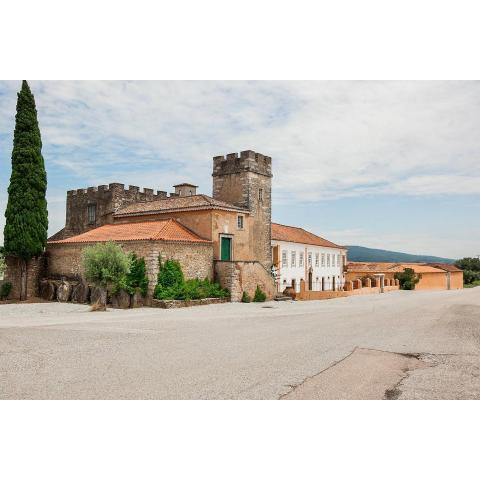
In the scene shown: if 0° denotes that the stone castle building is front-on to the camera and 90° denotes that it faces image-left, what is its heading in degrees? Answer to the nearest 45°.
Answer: approximately 315°

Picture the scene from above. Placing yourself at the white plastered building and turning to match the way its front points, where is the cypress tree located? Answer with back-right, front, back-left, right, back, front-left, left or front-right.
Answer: right

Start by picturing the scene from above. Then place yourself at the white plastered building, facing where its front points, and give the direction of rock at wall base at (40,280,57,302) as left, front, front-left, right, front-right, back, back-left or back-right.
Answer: right

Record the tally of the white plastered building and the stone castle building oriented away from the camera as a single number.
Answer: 0

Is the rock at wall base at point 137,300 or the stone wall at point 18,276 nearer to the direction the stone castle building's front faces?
the rock at wall base

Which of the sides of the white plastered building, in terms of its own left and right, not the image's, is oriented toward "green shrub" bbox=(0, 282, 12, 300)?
right

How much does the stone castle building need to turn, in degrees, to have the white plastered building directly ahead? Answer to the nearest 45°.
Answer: approximately 90° to its left

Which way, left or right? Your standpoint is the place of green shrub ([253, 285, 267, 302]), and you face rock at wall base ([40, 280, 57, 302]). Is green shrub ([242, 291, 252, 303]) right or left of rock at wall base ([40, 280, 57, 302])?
left
